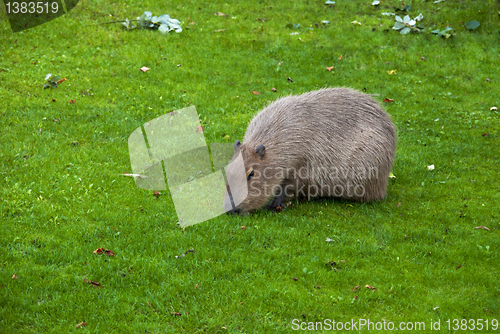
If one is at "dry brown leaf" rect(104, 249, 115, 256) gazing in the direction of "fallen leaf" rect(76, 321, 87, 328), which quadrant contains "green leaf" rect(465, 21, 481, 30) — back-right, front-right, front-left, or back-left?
back-left

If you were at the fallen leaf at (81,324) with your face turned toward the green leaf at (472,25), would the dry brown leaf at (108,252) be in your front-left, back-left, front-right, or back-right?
front-left

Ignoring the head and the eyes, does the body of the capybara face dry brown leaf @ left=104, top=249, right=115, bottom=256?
yes

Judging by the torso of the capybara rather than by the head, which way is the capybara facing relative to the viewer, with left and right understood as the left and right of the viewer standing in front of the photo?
facing the viewer and to the left of the viewer

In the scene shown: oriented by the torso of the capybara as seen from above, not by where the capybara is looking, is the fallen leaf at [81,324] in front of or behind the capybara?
in front

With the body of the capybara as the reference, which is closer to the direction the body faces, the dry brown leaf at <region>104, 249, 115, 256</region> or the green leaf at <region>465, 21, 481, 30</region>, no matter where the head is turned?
the dry brown leaf

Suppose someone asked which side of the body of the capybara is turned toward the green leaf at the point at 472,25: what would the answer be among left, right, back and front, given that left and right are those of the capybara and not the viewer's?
back

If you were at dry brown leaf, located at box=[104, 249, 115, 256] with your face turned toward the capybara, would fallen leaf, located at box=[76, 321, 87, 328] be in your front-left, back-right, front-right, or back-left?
back-right

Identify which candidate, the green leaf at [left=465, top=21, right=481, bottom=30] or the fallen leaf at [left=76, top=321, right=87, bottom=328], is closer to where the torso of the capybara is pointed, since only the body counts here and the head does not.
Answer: the fallen leaf
